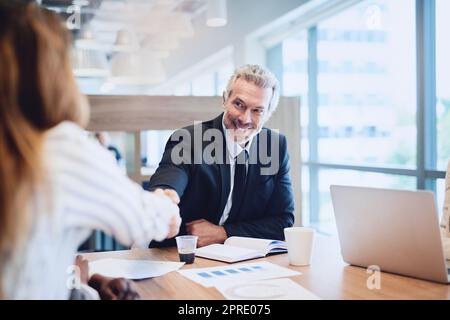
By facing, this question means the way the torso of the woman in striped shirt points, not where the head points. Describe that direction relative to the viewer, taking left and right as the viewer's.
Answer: facing away from the viewer and to the right of the viewer

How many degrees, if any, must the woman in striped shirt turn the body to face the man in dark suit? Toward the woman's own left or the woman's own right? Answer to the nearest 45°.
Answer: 0° — they already face them

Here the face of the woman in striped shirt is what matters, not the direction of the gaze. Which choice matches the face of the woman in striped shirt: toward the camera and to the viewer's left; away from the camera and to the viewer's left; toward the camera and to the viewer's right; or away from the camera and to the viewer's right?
away from the camera and to the viewer's right

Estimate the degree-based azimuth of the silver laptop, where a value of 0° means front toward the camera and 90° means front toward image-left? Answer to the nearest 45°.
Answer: approximately 225°

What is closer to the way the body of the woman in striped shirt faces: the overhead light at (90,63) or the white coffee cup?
the white coffee cup
